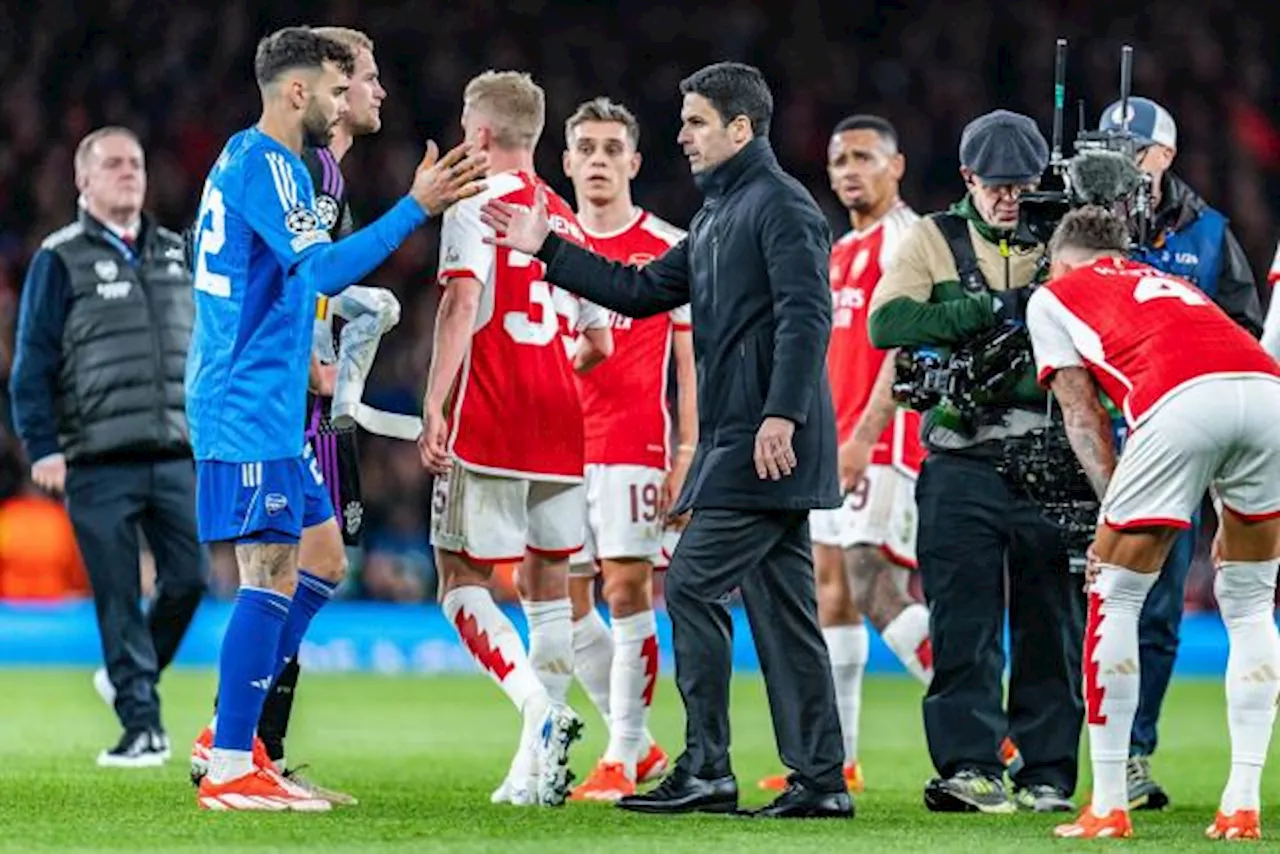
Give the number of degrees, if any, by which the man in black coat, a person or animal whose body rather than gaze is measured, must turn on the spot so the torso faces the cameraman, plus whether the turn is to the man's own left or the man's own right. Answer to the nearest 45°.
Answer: approximately 135° to the man's own right

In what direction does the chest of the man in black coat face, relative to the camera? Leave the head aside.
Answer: to the viewer's left

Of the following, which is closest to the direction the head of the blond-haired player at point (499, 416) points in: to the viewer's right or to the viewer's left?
to the viewer's left

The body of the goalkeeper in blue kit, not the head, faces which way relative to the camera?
to the viewer's right

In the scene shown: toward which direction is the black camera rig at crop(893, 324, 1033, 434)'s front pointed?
to the viewer's left

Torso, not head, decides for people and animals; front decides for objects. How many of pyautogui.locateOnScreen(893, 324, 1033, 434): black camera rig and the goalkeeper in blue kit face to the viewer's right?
1

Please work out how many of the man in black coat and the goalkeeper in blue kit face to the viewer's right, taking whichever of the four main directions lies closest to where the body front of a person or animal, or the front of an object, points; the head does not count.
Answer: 1
